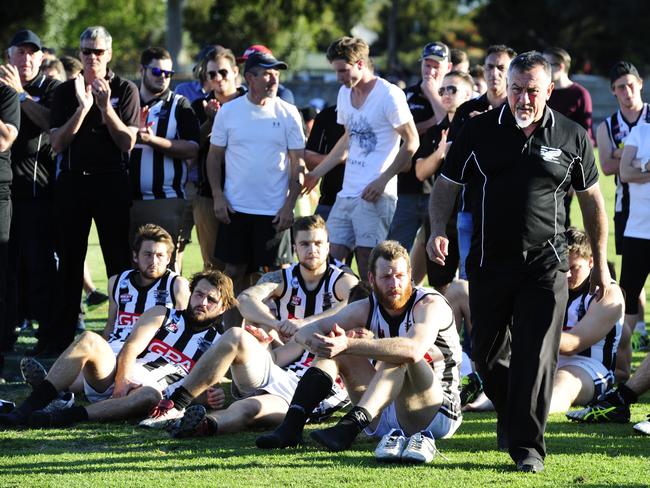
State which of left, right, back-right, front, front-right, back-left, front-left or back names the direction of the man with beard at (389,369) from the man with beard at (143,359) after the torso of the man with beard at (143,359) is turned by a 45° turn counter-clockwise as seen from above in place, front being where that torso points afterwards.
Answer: front-left

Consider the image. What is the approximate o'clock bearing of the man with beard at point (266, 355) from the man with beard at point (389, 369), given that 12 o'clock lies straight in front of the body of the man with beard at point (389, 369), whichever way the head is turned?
the man with beard at point (266, 355) is roughly at 3 o'clock from the man with beard at point (389, 369).

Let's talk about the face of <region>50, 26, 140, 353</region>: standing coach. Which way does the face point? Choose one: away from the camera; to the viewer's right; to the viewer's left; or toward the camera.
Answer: toward the camera

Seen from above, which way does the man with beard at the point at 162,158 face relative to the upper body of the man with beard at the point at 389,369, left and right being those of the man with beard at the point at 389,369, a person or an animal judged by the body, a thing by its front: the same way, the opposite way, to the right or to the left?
the same way

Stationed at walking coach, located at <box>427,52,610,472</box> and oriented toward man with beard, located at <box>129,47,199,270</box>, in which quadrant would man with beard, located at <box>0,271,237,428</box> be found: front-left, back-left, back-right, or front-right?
front-left

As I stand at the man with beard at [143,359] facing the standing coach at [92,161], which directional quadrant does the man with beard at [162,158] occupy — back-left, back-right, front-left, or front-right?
front-right

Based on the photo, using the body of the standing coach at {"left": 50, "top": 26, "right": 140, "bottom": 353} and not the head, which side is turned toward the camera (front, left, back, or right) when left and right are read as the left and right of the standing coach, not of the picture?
front

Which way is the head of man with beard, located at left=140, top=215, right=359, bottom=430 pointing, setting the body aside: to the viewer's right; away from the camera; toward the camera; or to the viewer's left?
toward the camera

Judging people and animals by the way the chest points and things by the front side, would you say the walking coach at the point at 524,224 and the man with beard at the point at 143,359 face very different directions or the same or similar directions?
same or similar directions

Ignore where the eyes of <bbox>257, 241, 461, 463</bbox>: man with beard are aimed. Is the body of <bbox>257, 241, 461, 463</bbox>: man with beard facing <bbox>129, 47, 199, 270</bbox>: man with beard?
no

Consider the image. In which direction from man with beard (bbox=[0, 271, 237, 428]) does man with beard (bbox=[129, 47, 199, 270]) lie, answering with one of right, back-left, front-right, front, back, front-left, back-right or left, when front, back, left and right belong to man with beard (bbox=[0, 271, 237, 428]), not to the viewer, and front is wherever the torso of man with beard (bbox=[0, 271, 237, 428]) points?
back-right

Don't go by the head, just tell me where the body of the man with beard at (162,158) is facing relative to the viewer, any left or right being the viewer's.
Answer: facing the viewer and to the left of the viewer

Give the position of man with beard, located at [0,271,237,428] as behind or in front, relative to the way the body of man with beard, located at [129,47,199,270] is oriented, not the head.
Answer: in front

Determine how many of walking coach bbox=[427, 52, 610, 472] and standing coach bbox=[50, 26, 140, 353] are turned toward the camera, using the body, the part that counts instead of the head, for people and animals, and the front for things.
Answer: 2

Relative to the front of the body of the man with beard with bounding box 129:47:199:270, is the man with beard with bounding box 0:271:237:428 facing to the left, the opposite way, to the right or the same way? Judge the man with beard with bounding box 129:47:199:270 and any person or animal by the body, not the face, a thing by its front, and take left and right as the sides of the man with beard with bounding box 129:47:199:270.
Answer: the same way

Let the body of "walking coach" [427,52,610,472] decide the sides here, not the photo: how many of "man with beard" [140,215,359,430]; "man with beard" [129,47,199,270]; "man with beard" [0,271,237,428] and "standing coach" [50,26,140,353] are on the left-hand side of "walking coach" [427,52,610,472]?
0

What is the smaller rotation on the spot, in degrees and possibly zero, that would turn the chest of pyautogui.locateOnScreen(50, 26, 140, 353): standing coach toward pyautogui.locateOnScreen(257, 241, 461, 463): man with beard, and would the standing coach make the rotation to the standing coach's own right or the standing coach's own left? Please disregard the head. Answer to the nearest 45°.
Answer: approximately 45° to the standing coach's own left
